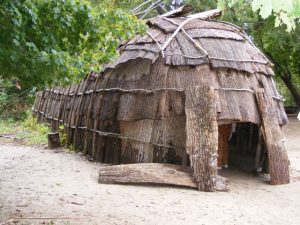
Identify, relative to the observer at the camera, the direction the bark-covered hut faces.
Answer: facing the viewer and to the right of the viewer

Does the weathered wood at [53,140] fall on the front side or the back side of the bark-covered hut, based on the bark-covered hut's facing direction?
on the back side
